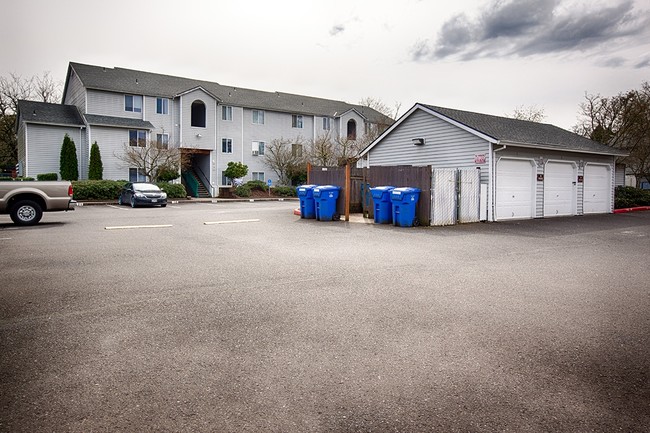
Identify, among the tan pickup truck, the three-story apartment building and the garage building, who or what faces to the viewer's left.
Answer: the tan pickup truck

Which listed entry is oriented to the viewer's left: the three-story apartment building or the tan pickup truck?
the tan pickup truck

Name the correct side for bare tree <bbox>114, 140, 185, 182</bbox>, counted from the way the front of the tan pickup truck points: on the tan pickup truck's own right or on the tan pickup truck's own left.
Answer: on the tan pickup truck's own right

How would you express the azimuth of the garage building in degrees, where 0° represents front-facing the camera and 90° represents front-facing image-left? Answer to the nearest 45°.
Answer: approximately 315°

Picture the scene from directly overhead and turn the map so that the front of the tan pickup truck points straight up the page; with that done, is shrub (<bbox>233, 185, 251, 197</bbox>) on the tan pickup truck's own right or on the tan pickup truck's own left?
on the tan pickup truck's own right

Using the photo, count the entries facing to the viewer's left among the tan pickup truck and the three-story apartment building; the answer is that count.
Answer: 1

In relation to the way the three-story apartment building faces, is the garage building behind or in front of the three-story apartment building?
in front

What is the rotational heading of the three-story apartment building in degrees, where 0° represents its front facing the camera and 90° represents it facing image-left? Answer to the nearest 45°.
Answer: approximately 315°

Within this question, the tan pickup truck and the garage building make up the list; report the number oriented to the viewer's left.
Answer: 1

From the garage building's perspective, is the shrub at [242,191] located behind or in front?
behind

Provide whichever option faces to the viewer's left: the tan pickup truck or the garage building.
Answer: the tan pickup truck

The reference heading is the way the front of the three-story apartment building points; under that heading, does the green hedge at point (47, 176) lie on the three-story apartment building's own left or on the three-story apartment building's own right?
on the three-story apartment building's own right

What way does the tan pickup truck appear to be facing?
to the viewer's left

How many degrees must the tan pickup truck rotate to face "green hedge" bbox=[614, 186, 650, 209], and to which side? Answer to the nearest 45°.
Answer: approximately 180°

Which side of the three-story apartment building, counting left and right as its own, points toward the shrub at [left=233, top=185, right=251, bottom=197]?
front

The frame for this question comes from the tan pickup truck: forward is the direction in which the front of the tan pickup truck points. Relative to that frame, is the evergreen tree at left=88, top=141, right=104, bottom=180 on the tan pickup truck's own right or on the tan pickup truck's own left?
on the tan pickup truck's own right

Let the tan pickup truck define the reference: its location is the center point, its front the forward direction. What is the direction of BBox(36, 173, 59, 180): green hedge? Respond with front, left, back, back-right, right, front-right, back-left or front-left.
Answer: right
